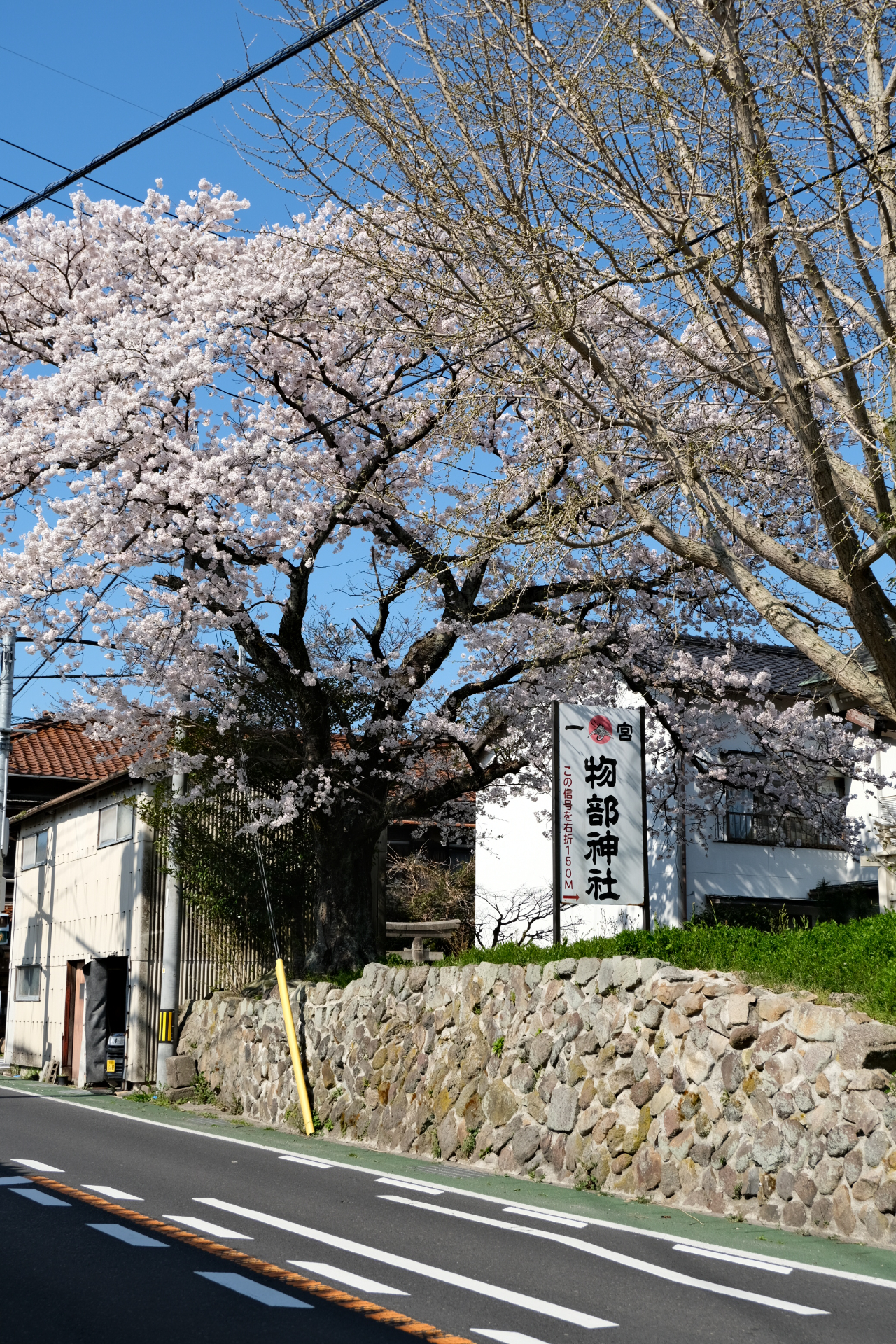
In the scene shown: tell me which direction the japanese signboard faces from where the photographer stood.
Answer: facing the viewer

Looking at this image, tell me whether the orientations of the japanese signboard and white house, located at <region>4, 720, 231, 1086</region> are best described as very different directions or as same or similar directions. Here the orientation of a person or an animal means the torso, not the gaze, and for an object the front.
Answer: same or similar directions

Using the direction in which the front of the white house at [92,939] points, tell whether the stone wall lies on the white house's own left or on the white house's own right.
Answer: on the white house's own left

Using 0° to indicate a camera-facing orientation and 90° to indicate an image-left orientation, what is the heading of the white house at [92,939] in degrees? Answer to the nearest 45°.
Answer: approximately 45°

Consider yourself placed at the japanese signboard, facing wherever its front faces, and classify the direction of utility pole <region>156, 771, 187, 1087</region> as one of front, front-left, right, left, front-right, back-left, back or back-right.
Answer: back-right

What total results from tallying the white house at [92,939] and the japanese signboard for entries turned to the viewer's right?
0

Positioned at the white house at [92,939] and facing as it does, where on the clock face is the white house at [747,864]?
the white house at [747,864] is roughly at 8 o'clock from the white house at [92,939].

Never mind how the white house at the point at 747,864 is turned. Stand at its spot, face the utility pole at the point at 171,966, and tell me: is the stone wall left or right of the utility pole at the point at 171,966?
left

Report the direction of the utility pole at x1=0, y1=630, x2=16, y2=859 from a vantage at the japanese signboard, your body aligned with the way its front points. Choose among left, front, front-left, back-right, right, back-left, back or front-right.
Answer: back-right

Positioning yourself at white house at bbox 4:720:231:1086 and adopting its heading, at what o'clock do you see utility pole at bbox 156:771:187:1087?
The utility pole is roughly at 10 o'clock from the white house.

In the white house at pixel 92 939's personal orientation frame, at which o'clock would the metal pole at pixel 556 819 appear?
The metal pole is roughly at 10 o'clock from the white house.
